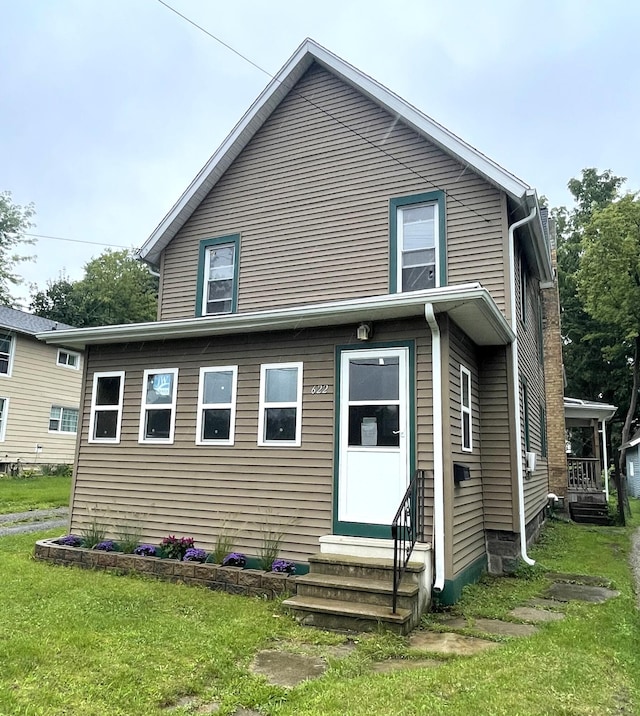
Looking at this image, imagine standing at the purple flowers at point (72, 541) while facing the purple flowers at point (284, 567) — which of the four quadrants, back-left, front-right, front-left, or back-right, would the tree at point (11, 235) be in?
back-left

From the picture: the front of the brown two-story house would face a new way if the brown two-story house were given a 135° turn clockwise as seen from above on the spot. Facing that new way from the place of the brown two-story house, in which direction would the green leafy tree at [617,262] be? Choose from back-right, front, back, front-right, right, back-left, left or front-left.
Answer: front-right

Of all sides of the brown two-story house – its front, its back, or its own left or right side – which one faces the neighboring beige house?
right

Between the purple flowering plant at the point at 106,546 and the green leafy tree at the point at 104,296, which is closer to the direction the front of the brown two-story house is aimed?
the purple flowering plant
